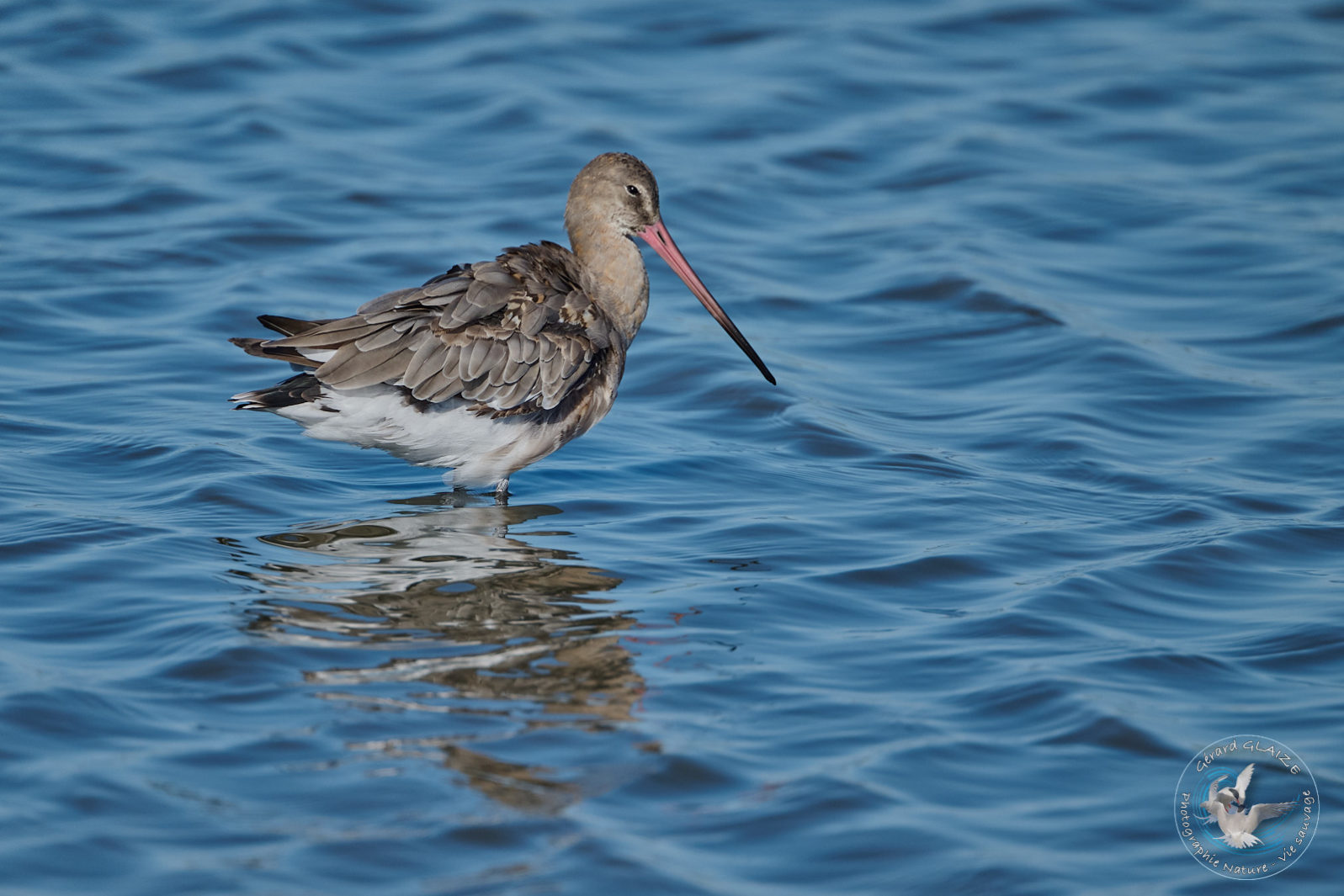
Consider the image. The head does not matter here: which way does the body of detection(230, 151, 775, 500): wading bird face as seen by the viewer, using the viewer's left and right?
facing to the right of the viewer
